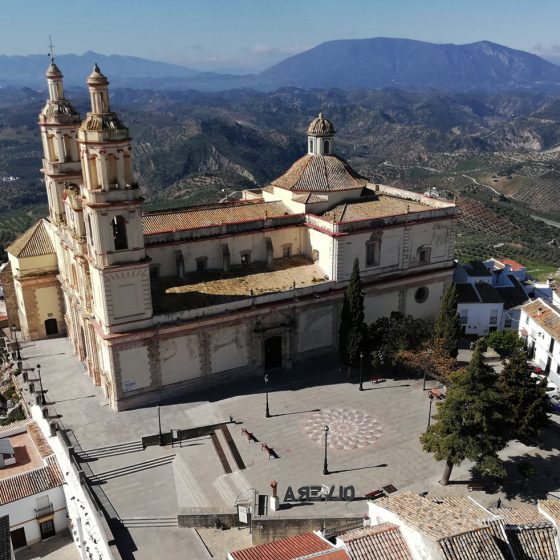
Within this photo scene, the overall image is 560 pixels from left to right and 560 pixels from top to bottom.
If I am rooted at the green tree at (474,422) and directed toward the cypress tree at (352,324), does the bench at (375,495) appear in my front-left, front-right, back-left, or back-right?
front-left

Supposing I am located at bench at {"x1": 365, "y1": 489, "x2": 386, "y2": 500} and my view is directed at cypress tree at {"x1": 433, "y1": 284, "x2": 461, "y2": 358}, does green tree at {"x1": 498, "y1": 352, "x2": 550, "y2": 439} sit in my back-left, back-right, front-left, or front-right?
front-right

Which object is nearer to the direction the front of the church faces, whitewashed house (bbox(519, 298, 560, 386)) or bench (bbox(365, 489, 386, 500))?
the bench

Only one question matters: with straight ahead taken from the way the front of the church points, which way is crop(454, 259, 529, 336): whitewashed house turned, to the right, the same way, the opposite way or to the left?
the same way

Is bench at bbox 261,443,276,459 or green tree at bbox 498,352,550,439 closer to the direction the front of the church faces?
the bench

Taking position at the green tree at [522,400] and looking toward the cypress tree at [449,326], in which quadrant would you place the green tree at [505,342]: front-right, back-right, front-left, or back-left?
front-right

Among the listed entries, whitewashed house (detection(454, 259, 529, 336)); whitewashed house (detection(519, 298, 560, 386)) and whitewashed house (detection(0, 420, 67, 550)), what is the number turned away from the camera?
0

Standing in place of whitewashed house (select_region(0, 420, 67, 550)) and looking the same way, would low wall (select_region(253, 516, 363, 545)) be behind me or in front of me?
in front

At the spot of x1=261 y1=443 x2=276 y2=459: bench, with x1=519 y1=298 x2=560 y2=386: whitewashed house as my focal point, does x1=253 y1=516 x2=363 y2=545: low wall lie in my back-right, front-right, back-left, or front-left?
back-right

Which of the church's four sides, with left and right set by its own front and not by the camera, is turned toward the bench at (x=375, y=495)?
left

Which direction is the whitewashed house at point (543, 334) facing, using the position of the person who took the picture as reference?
facing the viewer and to the left of the viewer

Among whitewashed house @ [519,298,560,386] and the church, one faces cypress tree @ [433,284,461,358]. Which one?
the whitewashed house

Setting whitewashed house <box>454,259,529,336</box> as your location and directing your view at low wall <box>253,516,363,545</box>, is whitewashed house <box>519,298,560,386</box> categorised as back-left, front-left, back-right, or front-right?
front-left

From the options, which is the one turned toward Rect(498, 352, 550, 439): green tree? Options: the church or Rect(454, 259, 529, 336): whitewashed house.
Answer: the whitewashed house

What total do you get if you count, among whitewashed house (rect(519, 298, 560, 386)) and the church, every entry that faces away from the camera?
0

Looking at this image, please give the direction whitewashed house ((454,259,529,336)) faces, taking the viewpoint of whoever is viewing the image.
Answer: facing the viewer

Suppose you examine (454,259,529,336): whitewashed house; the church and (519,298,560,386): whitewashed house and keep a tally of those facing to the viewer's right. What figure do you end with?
0

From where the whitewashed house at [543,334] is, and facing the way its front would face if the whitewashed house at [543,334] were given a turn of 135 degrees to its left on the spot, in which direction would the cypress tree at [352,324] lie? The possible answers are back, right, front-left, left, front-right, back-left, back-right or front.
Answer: back-right
